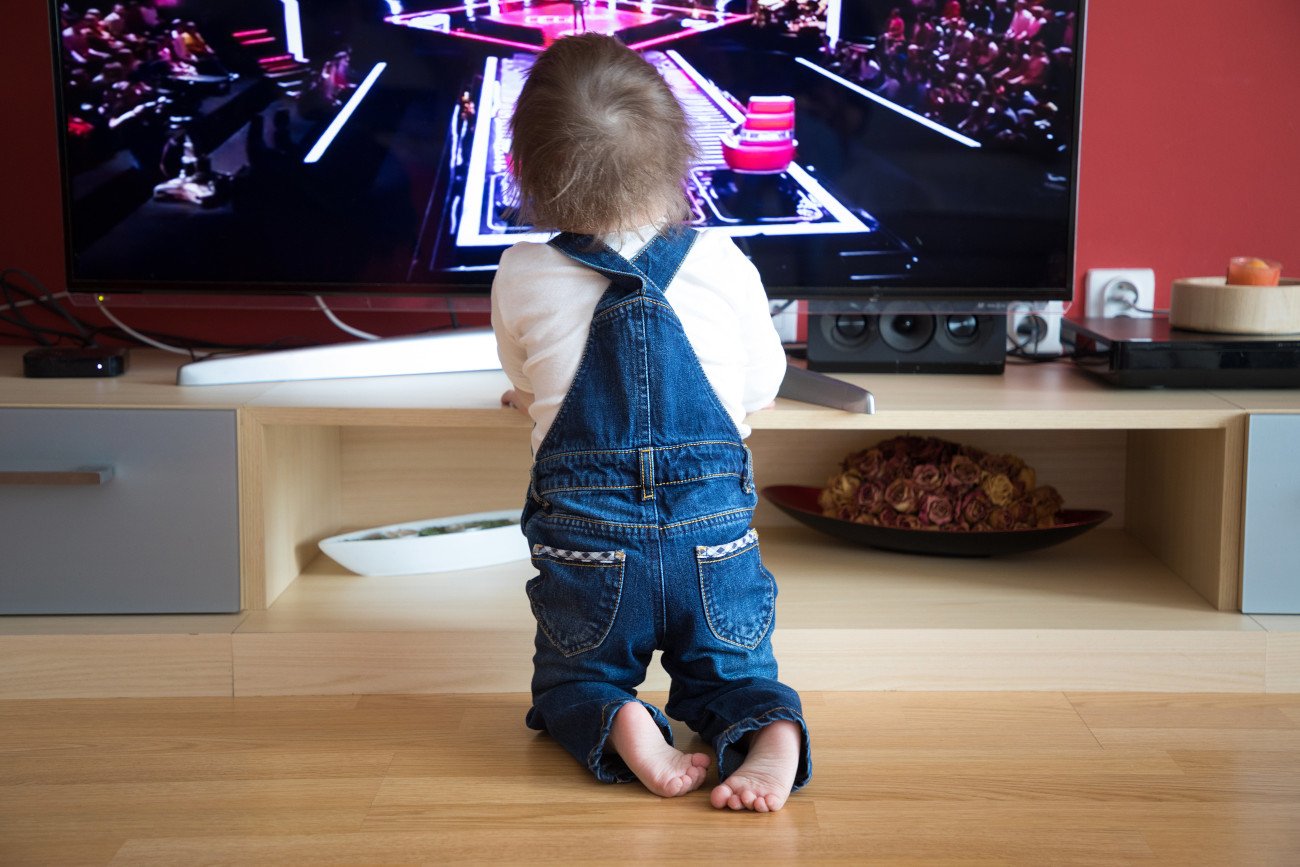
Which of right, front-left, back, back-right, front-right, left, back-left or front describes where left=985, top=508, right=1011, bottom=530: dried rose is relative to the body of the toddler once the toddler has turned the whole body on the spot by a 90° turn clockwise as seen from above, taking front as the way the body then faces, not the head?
front-left

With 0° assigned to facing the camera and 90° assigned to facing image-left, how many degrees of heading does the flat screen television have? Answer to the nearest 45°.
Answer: approximately 0°

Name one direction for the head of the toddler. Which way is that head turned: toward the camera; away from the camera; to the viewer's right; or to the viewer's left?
away from the camera

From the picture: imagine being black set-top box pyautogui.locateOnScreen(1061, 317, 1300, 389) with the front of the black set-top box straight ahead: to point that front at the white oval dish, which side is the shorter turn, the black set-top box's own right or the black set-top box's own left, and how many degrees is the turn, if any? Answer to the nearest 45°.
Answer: approximately 90° to the black set-top box's own right
